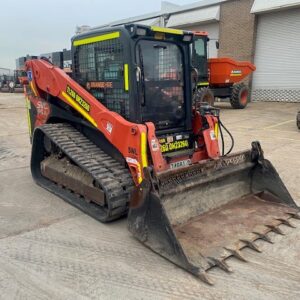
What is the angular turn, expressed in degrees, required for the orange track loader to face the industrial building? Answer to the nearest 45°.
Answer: approximately 135° to its left

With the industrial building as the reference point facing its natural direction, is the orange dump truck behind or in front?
in front

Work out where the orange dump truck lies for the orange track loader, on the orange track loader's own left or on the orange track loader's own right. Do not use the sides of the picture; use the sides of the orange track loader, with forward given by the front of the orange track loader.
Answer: on the orange track loader's own left

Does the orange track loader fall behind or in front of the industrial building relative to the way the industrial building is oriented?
in front

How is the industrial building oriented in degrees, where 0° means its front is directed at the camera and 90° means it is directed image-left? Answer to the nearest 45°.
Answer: approximately 45°

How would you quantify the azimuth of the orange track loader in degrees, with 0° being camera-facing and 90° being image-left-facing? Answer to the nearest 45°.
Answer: approximately 315°

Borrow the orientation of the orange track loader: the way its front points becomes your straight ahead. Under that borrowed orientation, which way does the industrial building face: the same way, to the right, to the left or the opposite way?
to the right

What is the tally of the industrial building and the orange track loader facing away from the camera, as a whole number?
0
